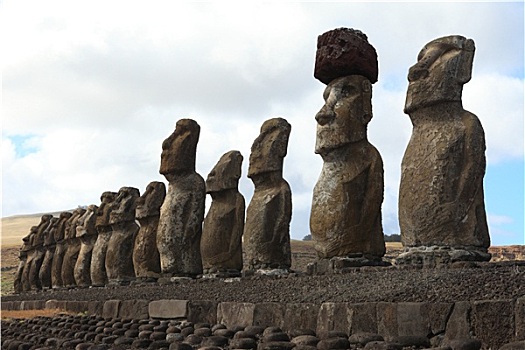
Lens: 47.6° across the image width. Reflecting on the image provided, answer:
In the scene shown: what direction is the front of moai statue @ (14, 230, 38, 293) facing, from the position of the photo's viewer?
facing to the left of the viewer

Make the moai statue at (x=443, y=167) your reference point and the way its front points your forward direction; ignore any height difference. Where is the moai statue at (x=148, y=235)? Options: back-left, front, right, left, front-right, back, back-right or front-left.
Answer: right

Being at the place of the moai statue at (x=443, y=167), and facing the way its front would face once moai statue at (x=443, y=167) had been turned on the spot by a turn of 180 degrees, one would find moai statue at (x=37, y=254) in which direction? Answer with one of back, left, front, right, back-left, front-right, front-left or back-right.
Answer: left

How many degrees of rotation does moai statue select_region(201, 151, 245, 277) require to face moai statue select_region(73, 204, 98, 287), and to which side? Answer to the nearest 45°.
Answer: approximately 90° to its right

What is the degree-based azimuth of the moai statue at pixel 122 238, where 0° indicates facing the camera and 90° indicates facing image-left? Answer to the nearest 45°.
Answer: approximately 45°

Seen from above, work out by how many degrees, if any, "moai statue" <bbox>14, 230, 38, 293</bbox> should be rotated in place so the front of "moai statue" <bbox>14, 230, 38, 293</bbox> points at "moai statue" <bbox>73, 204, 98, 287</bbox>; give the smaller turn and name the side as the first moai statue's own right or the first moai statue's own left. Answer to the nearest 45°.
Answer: approximately 90° to the first moai statue's own left

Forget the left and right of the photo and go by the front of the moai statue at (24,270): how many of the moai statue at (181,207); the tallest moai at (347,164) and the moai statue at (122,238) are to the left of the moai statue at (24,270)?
3

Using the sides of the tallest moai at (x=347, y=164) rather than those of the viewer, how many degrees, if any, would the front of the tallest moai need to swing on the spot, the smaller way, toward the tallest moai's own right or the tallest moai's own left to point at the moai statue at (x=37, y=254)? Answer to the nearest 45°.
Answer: approximately 90° to the tallest moai's own right

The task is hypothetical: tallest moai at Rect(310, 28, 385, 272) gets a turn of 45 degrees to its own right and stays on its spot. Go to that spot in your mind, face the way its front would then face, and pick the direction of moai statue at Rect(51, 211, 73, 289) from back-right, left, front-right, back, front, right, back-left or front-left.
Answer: front-right

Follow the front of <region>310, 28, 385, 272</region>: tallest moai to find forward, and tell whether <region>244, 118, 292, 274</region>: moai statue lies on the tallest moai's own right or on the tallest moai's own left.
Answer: on the tallest moai's own right

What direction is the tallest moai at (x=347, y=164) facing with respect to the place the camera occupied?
facing the viewer and to the left of the viewer
